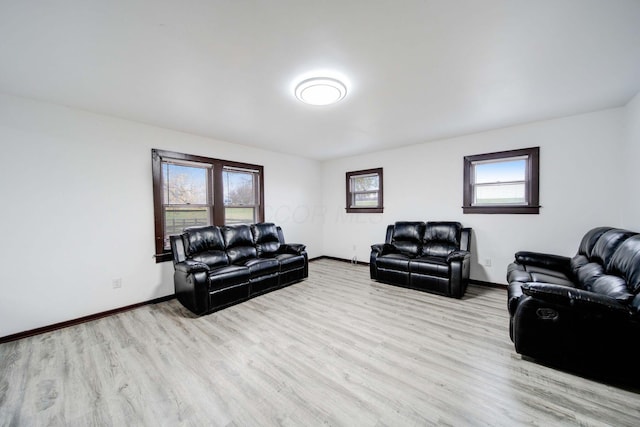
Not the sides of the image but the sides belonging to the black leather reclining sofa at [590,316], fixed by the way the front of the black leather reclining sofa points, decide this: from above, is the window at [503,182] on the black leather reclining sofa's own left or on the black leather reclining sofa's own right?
on the black leather reclining sofa's own right

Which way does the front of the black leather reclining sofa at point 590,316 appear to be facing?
to the viewer's left

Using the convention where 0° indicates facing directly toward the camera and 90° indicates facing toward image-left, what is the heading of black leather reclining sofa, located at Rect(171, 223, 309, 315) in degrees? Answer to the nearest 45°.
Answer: approximately 315°

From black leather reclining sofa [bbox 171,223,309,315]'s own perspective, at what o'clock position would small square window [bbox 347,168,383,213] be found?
The small square window is roughly at 10 o'clock from the black leather reclining sofa.

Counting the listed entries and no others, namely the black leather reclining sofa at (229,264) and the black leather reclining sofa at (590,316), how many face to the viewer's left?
1

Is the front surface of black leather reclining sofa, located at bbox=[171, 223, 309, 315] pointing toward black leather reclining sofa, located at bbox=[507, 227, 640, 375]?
yes

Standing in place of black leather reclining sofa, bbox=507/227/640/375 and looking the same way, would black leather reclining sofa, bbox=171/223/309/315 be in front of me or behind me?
in front

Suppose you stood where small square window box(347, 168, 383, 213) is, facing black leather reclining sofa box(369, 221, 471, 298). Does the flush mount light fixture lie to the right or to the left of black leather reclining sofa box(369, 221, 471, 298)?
right

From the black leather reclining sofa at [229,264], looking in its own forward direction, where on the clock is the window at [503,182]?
The window is roughly at 11 o'clock from the black leather reclining sofa.
